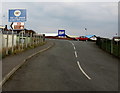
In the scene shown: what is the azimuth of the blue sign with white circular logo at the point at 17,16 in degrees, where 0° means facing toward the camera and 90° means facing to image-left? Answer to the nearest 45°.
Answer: approximately 0°
